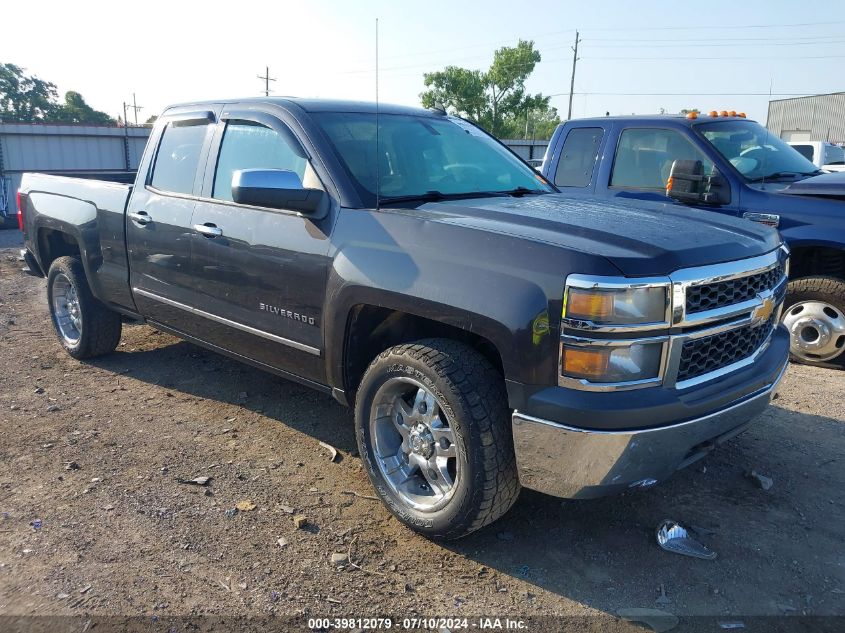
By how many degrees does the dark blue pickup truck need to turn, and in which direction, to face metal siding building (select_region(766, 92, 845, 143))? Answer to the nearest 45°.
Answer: approximately 135° to its left

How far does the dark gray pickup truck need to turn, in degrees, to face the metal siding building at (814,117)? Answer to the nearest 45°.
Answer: approximately 90° to its left

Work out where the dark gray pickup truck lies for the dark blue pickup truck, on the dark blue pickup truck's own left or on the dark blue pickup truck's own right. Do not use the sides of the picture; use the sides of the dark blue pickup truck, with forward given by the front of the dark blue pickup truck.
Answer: on the dark blue pickup truck's own right

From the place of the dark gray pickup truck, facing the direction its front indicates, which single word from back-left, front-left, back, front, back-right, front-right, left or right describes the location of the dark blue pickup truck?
left

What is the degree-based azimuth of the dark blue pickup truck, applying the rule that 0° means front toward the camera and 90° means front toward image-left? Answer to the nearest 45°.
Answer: approximately 315°

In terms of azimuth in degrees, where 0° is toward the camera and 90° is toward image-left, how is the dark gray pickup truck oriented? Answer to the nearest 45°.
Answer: approximately 315°

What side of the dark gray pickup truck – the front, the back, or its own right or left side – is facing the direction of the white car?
left
